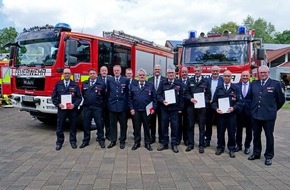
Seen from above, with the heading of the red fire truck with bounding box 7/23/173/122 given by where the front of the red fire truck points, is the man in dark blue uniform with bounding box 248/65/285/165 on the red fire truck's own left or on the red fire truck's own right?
on the red fire truck's own left

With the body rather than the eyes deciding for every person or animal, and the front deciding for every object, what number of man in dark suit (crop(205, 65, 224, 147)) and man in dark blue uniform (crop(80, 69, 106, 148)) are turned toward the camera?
2

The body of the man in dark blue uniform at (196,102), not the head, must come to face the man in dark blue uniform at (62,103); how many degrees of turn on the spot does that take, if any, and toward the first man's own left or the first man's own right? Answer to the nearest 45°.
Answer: approximately 90° to the first man's own right

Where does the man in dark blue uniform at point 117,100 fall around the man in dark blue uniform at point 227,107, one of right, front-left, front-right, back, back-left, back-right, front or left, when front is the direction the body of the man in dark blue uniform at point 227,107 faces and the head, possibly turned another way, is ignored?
right

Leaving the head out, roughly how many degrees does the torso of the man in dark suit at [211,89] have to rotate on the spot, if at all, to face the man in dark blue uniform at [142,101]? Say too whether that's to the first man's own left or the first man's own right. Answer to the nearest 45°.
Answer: approximately 90° to the first man's own right

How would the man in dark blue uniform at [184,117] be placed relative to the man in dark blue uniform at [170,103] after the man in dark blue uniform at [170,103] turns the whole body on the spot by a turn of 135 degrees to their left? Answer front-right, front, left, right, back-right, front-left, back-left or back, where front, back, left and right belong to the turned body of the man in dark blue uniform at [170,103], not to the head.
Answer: front

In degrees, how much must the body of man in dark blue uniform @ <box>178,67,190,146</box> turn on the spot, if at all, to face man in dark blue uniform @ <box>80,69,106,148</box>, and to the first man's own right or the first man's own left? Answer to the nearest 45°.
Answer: approximately 90° to the first man's own right

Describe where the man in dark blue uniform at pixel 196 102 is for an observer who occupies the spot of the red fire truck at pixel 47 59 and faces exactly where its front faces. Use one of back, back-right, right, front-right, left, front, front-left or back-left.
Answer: left

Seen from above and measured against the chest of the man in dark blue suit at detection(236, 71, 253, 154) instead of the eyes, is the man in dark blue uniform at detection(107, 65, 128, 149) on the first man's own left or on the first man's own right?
on the first man's own right

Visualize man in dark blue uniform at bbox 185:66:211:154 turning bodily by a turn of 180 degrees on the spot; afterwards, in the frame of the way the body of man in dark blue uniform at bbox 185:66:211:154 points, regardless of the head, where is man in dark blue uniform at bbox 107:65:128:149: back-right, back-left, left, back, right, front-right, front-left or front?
left
